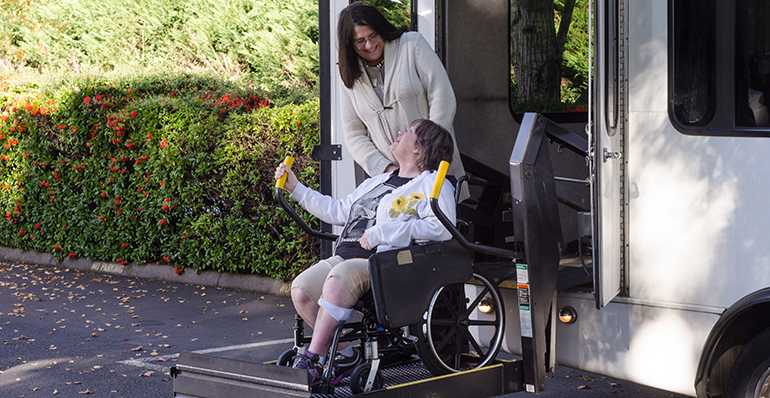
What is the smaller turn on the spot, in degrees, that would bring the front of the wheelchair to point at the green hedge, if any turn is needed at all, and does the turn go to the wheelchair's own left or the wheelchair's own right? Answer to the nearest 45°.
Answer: approximately 90° to the wheelchair's own right

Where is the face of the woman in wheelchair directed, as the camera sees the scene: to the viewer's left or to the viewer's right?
to the viewer's left

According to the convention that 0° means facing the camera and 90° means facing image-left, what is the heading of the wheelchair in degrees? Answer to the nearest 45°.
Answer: approximately 45°

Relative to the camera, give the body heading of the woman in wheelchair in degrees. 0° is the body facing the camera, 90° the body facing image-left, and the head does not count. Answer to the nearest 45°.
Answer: approximately 45°
